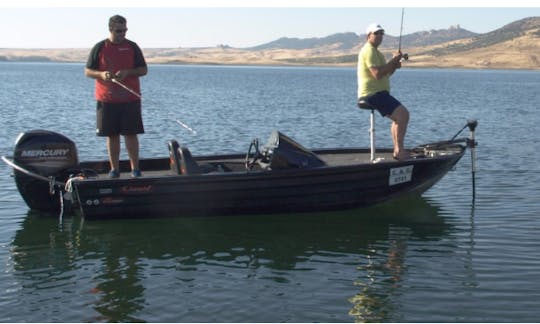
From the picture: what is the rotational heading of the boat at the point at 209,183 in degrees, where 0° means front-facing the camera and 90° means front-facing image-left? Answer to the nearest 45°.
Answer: approximately 270°

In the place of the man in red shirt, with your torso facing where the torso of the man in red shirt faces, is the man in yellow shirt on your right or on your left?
on your left

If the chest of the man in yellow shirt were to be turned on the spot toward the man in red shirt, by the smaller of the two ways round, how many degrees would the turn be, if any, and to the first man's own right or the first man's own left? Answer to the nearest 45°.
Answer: approximately 180°

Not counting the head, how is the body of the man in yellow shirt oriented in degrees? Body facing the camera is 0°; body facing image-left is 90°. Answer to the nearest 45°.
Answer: approximately 270°

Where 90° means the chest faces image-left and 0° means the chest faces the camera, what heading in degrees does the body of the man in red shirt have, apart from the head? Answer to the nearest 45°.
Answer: approximately 0°
